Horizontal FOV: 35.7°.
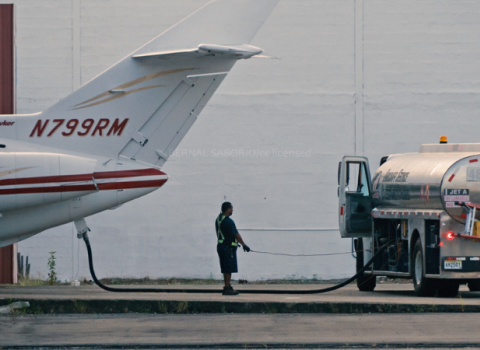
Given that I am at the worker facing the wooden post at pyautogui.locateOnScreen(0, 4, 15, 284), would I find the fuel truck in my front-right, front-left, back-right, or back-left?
back-right

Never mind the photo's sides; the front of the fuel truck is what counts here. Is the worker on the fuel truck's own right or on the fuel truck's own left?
on the fuel truck's own left

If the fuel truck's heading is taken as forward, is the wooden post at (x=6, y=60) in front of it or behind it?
in front

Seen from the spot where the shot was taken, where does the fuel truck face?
facing away from the viewer and to the left of the viewer
